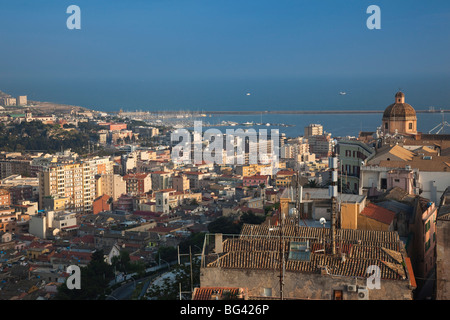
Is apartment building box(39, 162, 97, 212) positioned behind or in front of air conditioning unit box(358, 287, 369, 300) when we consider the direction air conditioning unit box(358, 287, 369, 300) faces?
behind

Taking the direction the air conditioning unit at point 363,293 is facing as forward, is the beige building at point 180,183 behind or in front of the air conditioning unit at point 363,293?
behind

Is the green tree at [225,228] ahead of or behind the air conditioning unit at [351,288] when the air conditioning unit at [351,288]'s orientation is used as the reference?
behind

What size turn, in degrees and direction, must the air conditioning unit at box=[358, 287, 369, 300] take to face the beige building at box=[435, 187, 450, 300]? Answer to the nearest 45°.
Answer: approximately 135° to its left

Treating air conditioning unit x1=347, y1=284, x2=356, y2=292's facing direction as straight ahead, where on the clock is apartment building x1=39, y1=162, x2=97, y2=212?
The apartment building is roughly at 5 o'clock from the air conditioning unit.

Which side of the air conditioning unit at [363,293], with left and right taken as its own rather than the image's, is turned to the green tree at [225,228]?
back

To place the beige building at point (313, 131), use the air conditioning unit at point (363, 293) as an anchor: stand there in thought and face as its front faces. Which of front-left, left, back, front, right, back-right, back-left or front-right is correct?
back

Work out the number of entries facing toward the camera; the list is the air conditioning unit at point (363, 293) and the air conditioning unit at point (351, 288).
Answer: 2

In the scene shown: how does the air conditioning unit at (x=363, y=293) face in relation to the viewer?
toward the camera

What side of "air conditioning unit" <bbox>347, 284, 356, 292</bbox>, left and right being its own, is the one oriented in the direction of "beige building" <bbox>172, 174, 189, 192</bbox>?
back

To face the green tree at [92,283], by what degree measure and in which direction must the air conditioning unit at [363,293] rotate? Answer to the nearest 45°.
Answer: approximately 135° to its right

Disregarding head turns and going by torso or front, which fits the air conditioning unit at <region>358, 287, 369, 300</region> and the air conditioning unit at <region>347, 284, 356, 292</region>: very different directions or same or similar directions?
same or similar directions

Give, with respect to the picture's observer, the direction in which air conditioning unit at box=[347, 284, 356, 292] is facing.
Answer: facing the viewer

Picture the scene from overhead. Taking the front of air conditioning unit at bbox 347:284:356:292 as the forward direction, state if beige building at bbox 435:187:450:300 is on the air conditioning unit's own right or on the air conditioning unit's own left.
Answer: on the air conditioning unit's own left
